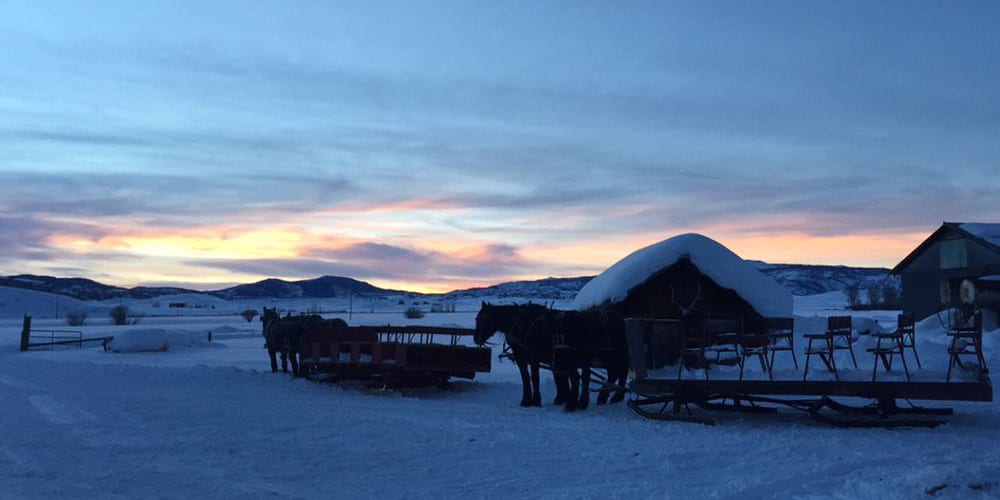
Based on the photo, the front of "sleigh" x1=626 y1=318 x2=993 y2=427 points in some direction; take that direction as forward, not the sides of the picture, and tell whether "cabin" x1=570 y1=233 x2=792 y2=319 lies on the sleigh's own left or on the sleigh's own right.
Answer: on the sleigh's own right

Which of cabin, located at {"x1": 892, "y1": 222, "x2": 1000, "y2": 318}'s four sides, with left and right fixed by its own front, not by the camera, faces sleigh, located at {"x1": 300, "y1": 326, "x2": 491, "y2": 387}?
front

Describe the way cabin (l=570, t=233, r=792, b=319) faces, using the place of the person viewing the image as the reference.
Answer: facing the viewer

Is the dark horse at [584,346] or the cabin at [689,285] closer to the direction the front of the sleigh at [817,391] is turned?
the dark horse

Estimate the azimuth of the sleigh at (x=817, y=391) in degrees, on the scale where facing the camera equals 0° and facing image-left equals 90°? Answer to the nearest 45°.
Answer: approximately 90°

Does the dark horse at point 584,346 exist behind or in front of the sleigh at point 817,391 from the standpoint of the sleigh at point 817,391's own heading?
in front

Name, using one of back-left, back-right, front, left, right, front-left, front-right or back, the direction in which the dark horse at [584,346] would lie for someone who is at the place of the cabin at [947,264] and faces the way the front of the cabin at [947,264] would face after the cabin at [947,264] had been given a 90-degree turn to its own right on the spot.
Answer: back-left

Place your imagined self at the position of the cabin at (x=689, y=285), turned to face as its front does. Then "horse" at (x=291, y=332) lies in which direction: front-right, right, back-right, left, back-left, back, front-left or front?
right

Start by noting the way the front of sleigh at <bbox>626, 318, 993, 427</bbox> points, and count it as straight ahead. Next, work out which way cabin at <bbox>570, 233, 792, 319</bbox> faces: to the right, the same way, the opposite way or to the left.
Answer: to the left

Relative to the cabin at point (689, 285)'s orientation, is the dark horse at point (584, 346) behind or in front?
in front

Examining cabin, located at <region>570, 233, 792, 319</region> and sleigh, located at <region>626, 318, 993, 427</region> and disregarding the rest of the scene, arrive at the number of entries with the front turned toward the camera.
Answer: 1

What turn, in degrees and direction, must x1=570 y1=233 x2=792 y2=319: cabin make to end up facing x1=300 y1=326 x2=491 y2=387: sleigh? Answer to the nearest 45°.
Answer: approximately 45° to its right
